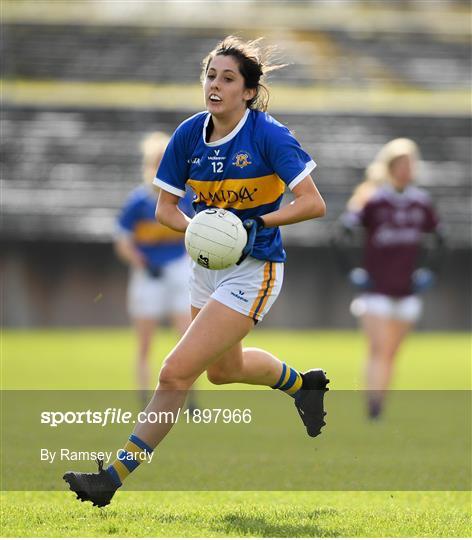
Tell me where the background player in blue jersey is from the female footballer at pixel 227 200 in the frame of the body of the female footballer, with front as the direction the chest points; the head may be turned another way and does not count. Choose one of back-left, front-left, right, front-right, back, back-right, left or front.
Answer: back-right

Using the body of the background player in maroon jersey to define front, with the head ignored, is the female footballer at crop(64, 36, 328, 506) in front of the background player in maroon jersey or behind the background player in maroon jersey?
in front

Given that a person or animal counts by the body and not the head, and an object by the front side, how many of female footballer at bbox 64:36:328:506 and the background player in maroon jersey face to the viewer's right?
0

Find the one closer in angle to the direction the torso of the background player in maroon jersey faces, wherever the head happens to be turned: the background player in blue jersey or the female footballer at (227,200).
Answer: the female footballer

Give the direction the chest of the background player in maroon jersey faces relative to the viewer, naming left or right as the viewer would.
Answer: facing the viewer

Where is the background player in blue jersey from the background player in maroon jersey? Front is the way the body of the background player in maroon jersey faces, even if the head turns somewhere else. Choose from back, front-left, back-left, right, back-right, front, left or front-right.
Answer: right

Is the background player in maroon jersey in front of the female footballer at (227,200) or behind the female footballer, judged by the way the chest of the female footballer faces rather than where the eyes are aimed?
behind
